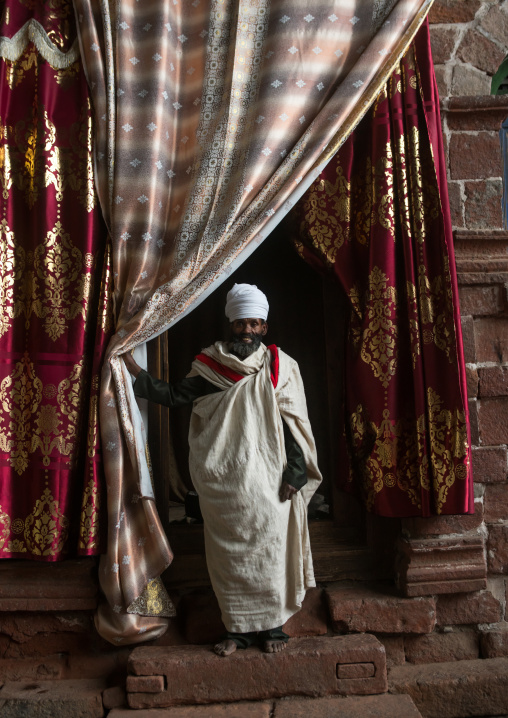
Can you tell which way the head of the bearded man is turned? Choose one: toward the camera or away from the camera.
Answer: toward the camera

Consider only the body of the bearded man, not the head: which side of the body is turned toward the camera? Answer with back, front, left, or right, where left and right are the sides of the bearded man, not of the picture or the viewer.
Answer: front

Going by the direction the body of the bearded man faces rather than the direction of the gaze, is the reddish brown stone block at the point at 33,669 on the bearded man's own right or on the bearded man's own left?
on the bearded man's own right

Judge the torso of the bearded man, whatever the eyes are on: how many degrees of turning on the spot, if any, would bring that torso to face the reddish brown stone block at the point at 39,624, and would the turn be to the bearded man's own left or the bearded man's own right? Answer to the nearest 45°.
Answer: approximately 90° to the bearded man's own right

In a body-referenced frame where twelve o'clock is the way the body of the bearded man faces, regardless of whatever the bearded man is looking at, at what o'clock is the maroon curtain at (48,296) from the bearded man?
The maroon curtain is roughly at 3 o'clock from the bearded man.
